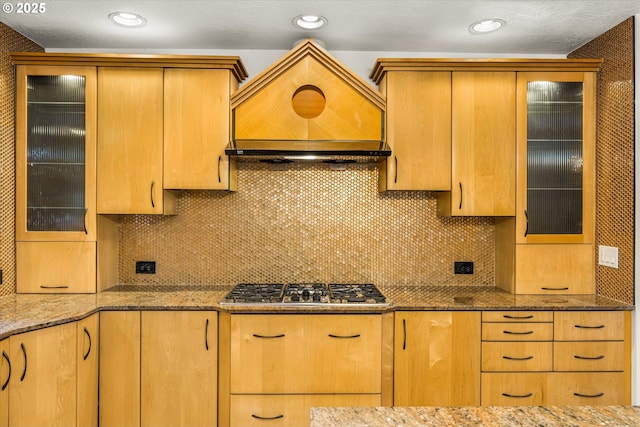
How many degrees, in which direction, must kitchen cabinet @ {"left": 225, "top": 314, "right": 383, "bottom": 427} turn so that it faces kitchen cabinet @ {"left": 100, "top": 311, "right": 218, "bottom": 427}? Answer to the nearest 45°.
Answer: approximately 90° to its right

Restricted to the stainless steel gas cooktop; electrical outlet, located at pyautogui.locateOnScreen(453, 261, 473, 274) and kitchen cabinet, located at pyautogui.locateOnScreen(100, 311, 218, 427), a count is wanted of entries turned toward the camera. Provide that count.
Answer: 3

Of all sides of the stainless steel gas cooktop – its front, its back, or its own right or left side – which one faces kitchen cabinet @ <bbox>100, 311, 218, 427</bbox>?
right

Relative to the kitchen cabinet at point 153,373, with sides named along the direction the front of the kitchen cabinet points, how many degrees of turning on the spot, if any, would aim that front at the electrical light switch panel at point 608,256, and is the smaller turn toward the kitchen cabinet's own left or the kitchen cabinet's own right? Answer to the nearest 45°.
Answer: approximately 90° to the kitchen cabinet's own left

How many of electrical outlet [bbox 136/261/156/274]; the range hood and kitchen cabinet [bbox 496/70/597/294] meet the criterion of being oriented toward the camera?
3

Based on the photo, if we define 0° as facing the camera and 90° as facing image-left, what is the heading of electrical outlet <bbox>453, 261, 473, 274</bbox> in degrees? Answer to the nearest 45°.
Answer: approximately 0°

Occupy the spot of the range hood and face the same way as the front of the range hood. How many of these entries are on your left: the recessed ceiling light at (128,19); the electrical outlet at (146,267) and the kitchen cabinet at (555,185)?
1

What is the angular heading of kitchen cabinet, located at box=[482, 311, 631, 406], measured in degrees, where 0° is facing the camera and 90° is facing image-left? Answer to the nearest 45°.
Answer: approximately 0°

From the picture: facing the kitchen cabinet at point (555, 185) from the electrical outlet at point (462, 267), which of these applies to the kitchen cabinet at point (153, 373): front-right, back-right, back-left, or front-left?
back-right

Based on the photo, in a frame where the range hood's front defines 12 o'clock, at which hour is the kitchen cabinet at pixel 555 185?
The kitchen cabinet is roughly at 9 o'clock from the range hood.

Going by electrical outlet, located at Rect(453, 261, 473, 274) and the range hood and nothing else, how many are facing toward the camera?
2
